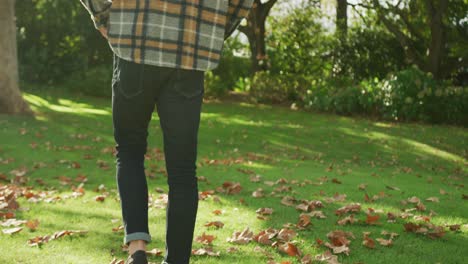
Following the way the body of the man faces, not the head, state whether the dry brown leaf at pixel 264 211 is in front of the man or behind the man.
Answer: in front

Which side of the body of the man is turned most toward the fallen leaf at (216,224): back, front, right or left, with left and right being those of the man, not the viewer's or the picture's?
front

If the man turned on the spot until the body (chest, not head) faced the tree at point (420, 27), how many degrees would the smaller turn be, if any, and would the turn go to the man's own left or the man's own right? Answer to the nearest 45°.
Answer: approximately 45° to the man's own right

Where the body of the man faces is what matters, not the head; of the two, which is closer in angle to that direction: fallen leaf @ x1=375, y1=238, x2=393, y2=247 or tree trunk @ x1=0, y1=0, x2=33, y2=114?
the tree trunk

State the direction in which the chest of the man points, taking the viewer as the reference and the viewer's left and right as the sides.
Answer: facing away from the viewer

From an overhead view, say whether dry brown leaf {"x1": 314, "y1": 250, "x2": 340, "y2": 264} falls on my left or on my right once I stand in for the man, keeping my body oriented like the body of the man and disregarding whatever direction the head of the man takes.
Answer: on my right

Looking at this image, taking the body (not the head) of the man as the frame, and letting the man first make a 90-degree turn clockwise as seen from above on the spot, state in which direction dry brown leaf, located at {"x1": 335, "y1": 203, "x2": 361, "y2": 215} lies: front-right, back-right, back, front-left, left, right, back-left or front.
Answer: front-left

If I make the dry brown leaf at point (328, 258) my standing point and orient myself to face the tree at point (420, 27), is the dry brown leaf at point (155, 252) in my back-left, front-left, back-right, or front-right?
back-left
